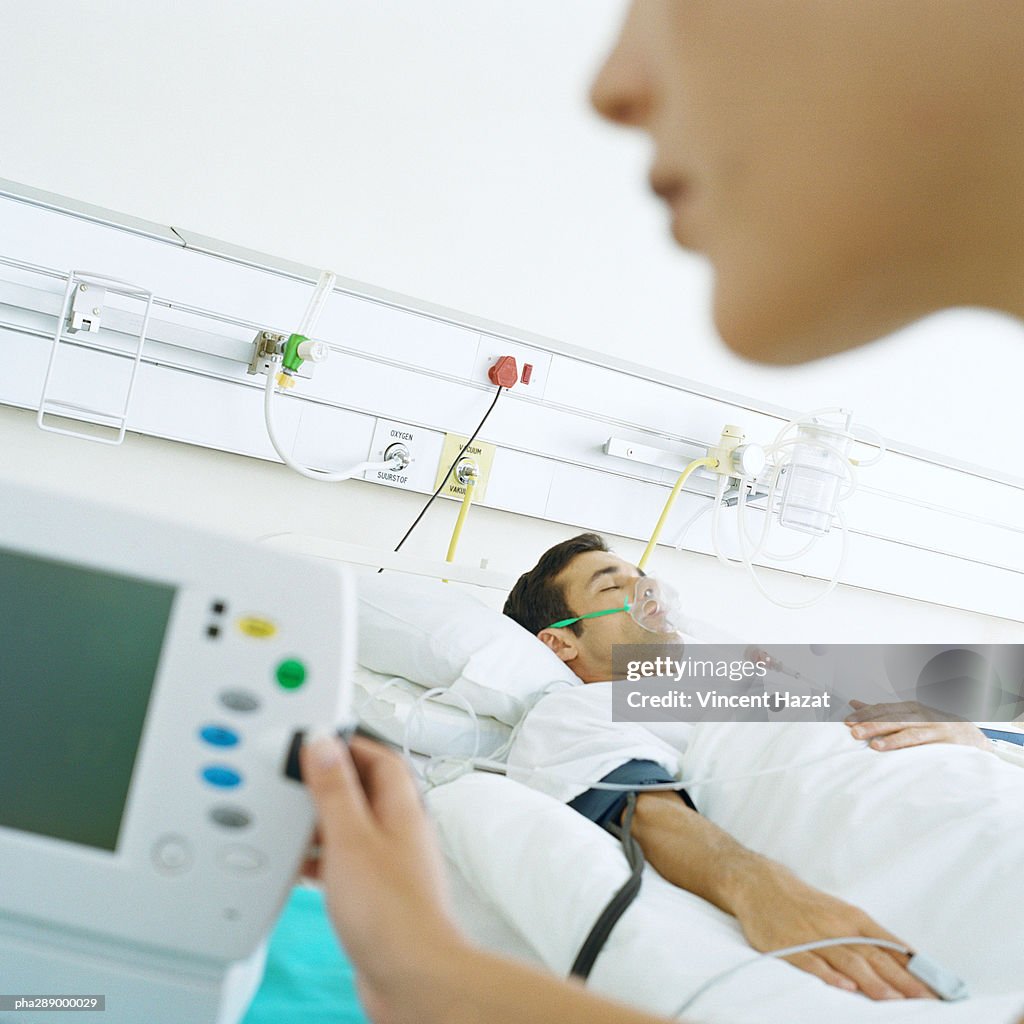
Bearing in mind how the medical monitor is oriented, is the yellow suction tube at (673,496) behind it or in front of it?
behind

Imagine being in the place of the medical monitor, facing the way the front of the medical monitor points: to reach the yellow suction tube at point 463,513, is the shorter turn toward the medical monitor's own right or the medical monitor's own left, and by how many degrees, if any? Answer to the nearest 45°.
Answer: approximately 180°

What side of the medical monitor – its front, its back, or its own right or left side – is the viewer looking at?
front

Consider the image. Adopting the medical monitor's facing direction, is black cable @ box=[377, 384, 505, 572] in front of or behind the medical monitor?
behind

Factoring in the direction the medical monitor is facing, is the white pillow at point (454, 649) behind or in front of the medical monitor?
behind
